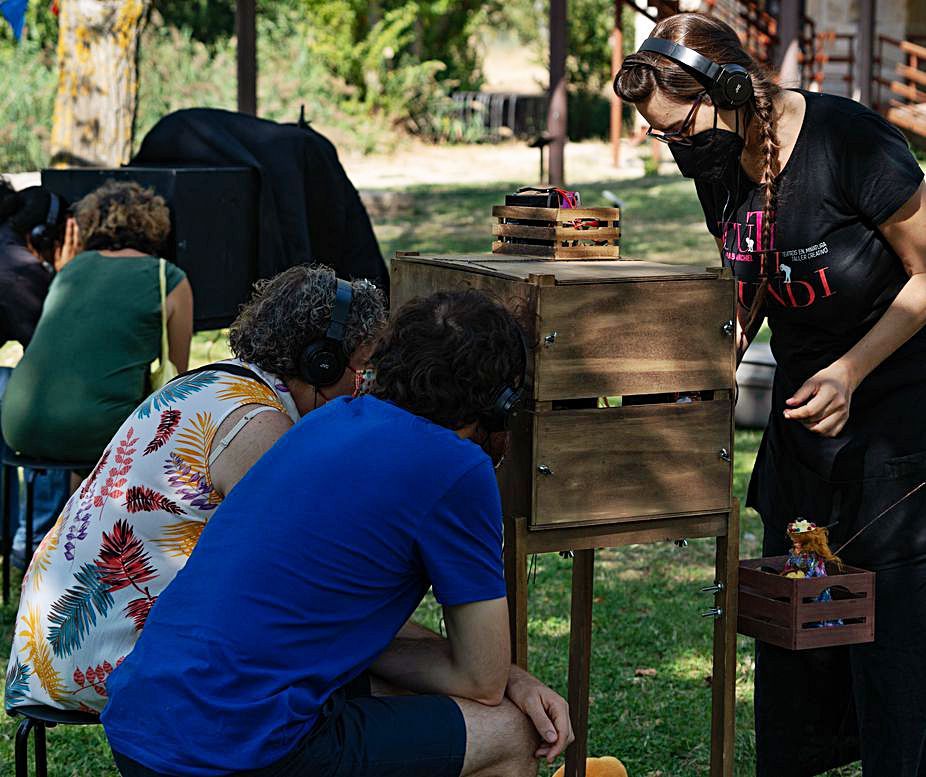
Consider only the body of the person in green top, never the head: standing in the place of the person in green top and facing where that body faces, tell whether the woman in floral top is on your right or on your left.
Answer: on your right

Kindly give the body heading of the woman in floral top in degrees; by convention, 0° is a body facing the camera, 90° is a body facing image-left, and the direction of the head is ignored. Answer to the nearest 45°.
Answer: approximately 225°

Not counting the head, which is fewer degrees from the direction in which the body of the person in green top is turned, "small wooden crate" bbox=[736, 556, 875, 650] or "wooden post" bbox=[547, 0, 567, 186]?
the wooden post

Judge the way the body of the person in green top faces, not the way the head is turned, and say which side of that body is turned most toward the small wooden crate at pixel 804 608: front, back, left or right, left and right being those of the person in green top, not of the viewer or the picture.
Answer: right

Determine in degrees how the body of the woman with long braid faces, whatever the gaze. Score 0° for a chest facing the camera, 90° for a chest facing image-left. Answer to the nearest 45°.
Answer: approximately 45°

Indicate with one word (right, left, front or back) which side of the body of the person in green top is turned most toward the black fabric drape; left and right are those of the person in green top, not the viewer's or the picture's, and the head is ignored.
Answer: front

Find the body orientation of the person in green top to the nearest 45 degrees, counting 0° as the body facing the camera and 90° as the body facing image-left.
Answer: approximately 225°

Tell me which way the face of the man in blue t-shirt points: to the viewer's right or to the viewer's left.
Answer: to the viewer's right

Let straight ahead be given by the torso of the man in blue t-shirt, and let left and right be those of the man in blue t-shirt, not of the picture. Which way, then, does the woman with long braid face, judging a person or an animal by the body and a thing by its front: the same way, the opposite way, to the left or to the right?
the opposite way

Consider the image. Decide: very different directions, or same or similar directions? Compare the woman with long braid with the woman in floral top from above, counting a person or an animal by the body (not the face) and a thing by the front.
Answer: very different directions

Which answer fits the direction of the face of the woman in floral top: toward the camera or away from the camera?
away from the camera

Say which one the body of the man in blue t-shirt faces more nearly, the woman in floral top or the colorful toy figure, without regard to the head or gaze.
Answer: the colorful toy figure

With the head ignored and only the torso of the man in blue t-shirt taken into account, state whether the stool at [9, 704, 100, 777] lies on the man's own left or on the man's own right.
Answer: on the man's own left

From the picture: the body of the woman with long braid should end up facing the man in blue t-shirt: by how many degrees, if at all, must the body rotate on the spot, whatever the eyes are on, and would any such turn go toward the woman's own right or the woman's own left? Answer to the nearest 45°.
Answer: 0° — they already face them

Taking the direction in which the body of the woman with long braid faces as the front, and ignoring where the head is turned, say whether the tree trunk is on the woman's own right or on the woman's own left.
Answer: on the woman's own right

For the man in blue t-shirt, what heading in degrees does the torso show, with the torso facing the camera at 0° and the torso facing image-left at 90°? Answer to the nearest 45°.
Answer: approximately 225°

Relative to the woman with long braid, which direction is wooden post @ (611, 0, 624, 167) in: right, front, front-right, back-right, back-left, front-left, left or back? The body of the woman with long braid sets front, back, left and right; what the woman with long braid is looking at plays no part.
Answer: back-right

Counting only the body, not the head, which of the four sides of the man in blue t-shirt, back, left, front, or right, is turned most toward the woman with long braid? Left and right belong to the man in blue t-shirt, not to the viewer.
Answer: front

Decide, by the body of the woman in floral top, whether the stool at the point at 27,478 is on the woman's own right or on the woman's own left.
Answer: on the woman's own left

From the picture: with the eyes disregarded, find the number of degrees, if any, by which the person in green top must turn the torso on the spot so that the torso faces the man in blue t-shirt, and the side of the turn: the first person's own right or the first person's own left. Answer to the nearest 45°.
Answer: approximately 135° to the first person's own right
